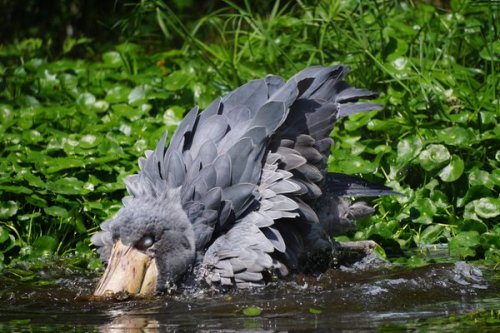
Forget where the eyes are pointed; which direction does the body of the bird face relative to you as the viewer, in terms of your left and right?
facing the viewer and to the left of the viewer
